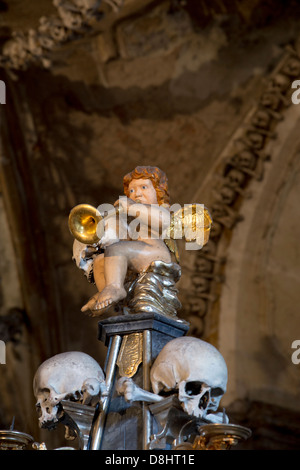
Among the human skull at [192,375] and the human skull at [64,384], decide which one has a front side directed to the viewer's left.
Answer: the human skull at [64,384]

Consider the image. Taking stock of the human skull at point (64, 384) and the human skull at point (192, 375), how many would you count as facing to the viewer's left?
1

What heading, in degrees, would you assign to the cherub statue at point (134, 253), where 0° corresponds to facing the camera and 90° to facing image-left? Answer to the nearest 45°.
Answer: approximately 45°

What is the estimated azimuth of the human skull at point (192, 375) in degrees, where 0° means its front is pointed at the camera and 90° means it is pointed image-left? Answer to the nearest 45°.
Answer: approximately 315°

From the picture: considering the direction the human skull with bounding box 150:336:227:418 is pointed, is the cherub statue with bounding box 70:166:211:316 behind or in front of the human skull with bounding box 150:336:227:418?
behind

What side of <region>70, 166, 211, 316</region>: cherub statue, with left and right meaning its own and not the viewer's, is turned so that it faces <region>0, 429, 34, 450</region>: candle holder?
front
